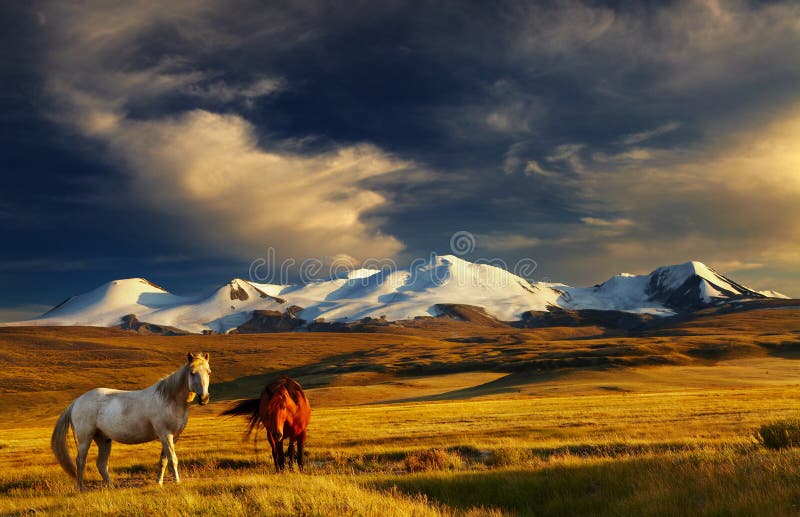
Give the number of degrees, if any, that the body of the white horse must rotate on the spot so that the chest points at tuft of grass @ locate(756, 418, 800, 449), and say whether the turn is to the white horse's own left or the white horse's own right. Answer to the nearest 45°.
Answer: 0° — it already faces it

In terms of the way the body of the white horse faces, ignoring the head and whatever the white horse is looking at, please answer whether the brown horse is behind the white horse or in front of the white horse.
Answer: in front

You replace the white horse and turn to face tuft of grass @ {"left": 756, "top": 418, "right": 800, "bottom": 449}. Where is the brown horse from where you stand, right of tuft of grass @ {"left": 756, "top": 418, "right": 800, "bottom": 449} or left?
left

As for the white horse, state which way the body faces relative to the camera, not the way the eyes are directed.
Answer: to the viewer's right
